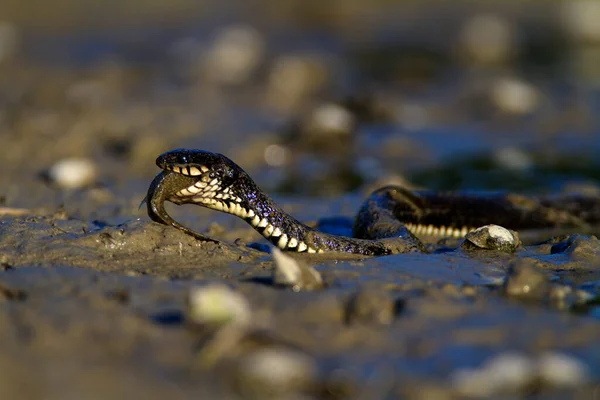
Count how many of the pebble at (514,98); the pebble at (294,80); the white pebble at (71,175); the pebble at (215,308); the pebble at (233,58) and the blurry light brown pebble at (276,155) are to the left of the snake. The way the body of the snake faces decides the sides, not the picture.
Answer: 1

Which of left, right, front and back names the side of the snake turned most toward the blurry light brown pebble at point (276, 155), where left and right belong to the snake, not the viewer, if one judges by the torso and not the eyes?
right

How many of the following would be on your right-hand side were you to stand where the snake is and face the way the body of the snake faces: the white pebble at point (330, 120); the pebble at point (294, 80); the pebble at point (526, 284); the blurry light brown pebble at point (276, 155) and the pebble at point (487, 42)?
4

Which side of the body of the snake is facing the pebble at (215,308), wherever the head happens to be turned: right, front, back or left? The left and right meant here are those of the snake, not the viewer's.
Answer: left

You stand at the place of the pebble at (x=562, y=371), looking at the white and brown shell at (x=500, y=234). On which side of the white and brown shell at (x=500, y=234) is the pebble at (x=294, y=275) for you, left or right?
left

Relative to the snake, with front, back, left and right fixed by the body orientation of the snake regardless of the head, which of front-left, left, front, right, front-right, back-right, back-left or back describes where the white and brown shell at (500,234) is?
back

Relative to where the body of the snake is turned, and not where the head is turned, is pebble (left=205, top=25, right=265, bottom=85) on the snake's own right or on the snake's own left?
on the snake's own right

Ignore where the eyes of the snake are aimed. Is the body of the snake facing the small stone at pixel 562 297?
no

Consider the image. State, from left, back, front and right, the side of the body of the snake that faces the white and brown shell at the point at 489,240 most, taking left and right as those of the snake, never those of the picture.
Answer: back

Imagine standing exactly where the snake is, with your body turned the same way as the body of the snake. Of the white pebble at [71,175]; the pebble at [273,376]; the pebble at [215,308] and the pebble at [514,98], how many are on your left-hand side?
2

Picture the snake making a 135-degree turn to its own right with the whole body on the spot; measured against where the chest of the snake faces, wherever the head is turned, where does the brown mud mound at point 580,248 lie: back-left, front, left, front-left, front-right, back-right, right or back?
front-right

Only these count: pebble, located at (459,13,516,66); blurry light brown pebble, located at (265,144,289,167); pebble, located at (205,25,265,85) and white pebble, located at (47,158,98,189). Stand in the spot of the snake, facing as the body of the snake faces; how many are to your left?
0

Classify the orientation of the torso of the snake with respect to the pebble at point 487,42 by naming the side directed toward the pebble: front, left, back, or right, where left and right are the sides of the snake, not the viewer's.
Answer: right

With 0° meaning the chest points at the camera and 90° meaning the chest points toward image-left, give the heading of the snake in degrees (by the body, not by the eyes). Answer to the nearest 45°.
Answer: approximately 90°

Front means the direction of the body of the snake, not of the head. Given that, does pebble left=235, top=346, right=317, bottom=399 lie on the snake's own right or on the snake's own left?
on the snake's own left

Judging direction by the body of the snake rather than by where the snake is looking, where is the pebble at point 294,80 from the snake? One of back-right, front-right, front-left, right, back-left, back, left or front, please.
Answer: right
